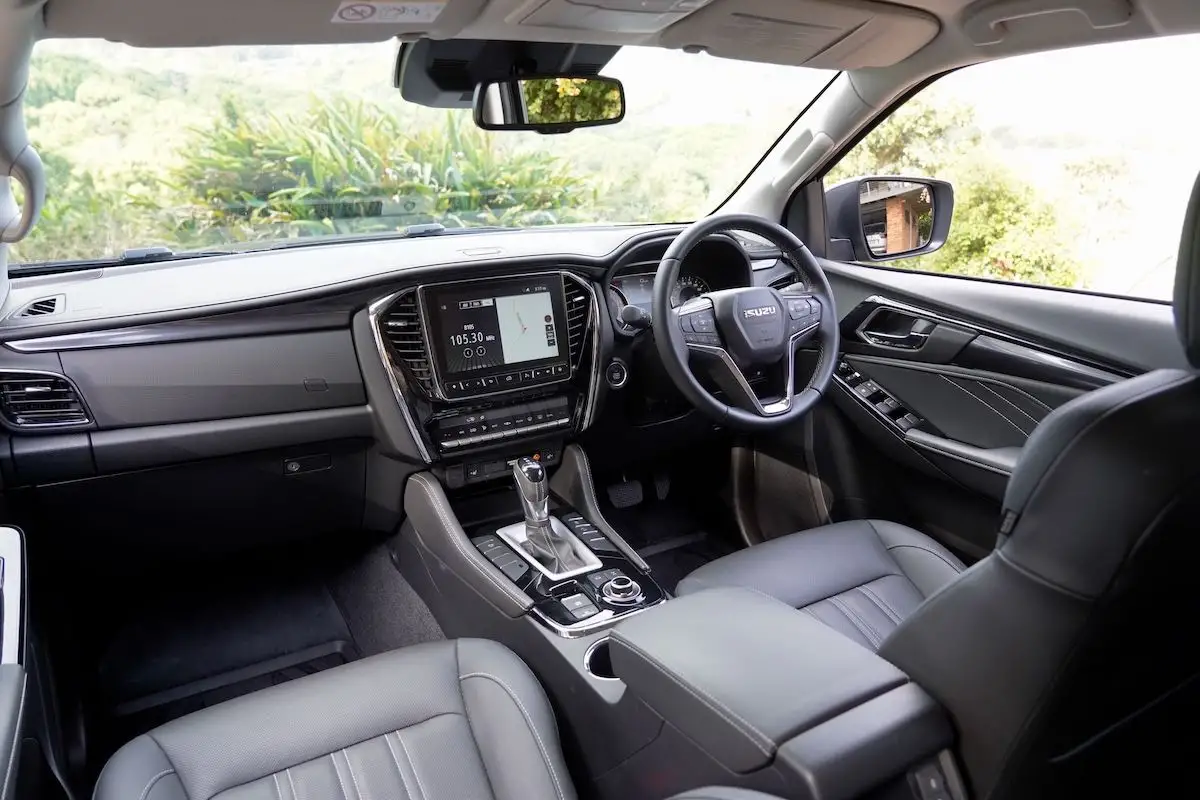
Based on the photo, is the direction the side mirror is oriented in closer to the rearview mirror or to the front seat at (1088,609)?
the front seat

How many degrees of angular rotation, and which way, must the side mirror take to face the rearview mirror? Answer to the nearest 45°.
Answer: approximately 90° to its right

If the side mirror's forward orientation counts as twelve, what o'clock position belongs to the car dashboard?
The car dashboard is roughly at 3 o'clock from the side mirror.

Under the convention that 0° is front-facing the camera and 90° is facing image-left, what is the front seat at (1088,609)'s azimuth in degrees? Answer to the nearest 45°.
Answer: approximately 135°

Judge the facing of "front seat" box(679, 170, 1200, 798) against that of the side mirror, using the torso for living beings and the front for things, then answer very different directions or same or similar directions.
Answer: very different directions

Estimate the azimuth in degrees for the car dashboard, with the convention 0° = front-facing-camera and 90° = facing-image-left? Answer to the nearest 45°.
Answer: approximately 315°

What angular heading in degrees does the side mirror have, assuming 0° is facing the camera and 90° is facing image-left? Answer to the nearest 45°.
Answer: approximately 315°
